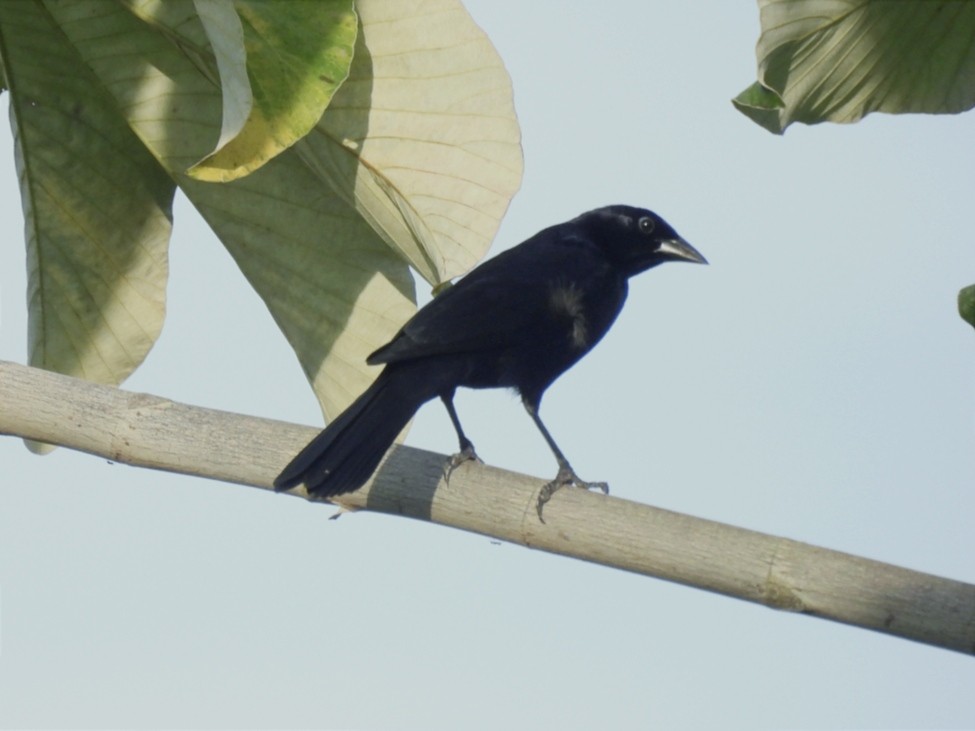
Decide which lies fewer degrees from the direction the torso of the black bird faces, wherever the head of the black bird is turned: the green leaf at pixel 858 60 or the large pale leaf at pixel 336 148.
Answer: the green leaf

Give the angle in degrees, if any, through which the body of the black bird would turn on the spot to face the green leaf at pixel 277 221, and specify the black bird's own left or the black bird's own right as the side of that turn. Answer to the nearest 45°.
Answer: approximately 135° to the black bird's own right

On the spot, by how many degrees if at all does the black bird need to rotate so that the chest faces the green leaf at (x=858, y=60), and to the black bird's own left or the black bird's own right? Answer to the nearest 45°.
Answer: approximately 45° to the black bird's own right

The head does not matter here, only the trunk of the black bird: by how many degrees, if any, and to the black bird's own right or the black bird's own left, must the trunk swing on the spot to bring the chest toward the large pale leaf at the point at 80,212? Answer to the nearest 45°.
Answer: approximately 180°

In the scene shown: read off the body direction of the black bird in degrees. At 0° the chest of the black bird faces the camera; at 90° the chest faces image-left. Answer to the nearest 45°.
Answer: approximately 270°
